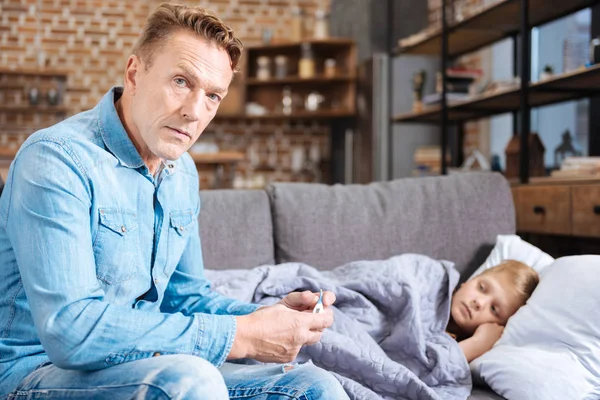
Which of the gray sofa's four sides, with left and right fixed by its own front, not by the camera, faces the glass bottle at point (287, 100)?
back

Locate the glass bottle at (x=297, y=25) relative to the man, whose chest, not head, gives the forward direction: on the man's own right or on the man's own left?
on the man's own left

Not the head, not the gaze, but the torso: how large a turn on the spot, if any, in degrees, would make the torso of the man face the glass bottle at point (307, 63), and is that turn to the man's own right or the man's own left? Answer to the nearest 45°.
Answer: approximately 135° to the man's own left

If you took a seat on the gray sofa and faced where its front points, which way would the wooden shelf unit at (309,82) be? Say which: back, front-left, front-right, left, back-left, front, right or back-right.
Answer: back

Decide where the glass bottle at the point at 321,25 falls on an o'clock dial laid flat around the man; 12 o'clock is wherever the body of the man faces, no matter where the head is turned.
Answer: The glass bottle is roughly at 8 o'clock from the man.

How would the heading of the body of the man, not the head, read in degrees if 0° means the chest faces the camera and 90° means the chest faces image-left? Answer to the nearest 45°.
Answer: approximately 315°

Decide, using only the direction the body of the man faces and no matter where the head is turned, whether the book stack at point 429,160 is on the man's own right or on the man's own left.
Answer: on the man's own left

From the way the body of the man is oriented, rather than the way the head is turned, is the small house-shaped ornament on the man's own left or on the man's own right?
on the man's own left

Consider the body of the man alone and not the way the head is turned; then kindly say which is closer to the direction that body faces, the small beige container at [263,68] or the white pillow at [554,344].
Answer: the white pillow

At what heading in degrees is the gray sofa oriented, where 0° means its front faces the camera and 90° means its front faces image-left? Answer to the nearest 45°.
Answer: approximately 0°

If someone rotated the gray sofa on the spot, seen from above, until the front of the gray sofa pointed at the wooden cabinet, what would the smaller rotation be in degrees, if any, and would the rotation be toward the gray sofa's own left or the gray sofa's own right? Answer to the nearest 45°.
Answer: approximately 135° to the gray sofa's own left

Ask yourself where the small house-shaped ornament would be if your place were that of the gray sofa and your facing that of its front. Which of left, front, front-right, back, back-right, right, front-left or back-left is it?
back-left

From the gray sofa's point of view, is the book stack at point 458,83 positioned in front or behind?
behind

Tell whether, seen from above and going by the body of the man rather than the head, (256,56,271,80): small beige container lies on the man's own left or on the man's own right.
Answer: on the man's own left

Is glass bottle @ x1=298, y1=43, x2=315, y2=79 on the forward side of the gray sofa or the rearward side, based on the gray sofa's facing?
on the rearward side
